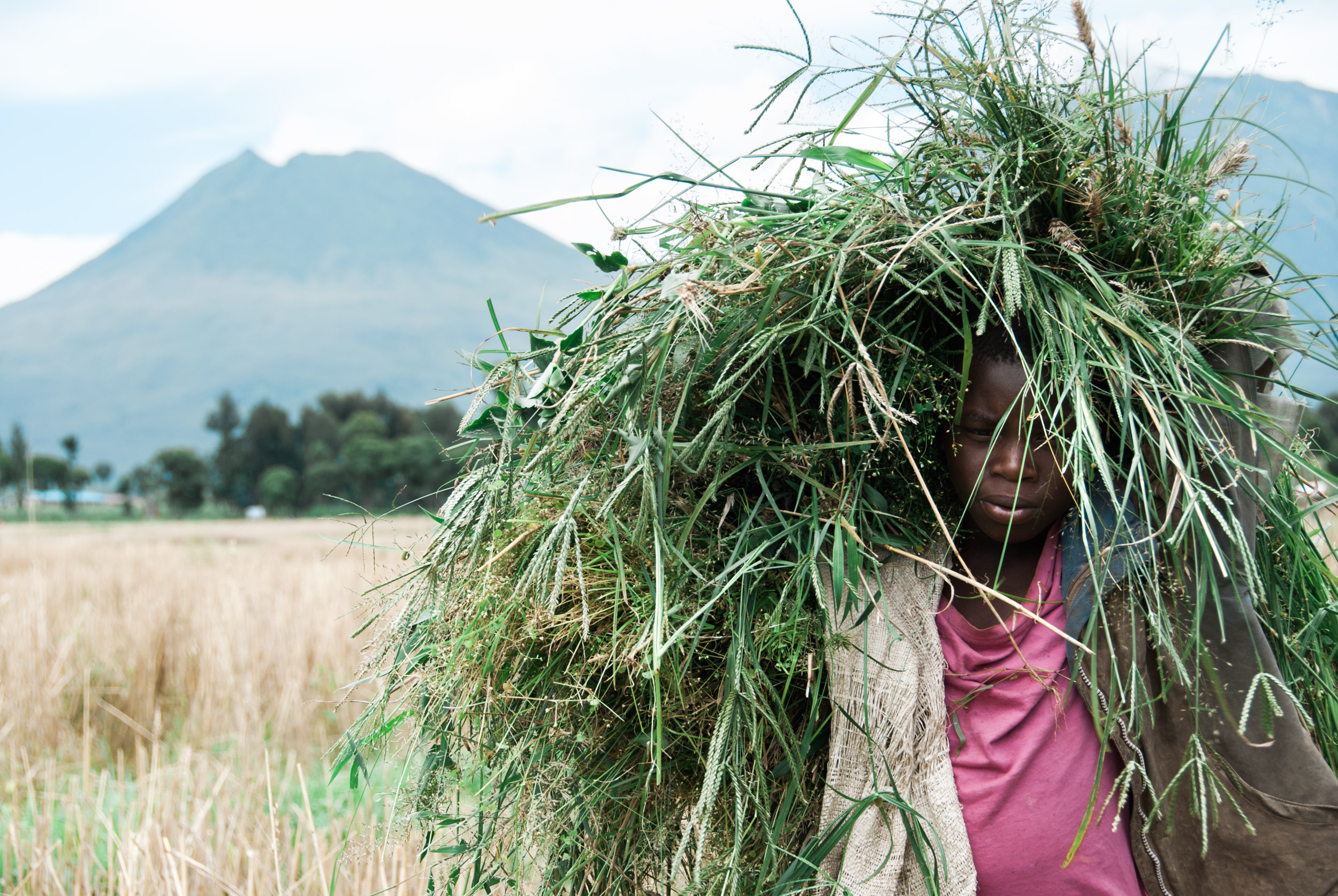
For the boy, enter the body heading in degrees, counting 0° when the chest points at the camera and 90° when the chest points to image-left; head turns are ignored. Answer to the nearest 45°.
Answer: approximately 0°
